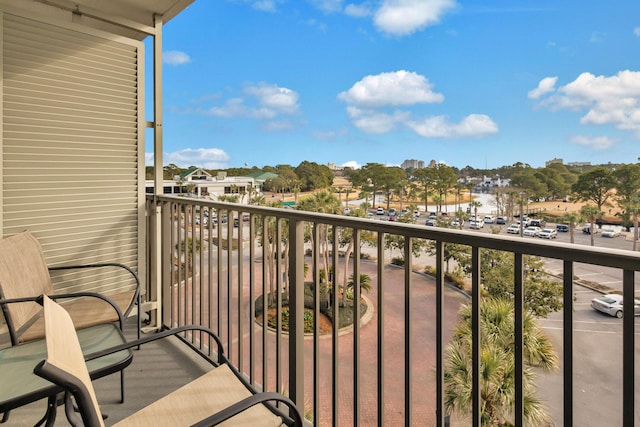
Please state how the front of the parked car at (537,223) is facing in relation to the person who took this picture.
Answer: facing the viewer and to the left of the viewer

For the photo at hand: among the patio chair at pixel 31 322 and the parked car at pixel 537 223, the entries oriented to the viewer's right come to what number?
1

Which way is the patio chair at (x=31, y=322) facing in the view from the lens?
facing to the right of the viewer

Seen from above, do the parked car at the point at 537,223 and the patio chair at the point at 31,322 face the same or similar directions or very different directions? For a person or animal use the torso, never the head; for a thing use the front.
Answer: very different directions

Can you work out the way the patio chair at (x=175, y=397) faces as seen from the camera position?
facing away from the viewer and to the right of the viewer

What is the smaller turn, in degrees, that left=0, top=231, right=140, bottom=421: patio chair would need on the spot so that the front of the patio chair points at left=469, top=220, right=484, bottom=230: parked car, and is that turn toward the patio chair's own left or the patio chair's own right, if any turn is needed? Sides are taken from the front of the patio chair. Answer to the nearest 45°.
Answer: approximately 45° to the patio chair's own left

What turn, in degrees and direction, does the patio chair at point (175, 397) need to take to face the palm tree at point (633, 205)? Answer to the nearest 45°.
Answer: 0° — it already faces it
